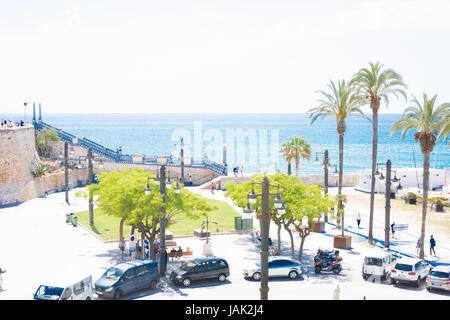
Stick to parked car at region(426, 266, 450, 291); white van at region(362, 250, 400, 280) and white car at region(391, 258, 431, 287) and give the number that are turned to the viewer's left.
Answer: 0

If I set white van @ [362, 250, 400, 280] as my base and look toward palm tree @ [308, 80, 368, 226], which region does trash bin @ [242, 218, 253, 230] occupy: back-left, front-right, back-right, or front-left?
front-left

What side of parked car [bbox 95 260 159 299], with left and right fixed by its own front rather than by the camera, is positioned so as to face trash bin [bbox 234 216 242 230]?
back

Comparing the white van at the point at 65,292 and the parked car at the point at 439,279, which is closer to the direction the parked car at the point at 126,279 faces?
the white van

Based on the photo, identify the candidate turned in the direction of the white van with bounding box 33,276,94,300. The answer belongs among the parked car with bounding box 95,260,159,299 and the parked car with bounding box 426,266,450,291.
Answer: the parked car with bounding box 95,260,159,299
